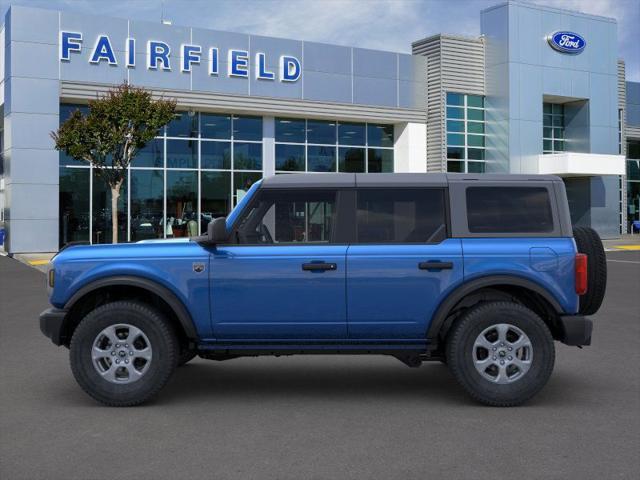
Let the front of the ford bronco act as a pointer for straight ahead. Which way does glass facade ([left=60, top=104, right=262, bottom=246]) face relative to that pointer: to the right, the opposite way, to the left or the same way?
to the left

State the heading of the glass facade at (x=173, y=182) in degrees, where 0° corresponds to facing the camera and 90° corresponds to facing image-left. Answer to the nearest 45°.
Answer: approximately 0°

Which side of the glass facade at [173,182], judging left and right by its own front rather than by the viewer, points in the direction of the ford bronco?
front

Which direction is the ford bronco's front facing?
to the viewer's left

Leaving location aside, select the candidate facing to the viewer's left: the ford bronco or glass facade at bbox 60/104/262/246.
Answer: the ford bronco

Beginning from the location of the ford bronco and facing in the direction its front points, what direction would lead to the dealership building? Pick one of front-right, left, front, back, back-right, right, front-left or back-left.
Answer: right

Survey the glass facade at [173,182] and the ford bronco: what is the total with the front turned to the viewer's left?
1

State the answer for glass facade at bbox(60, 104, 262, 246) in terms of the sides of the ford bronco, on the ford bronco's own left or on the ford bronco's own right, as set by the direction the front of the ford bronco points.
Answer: on the ford bronco's own right
